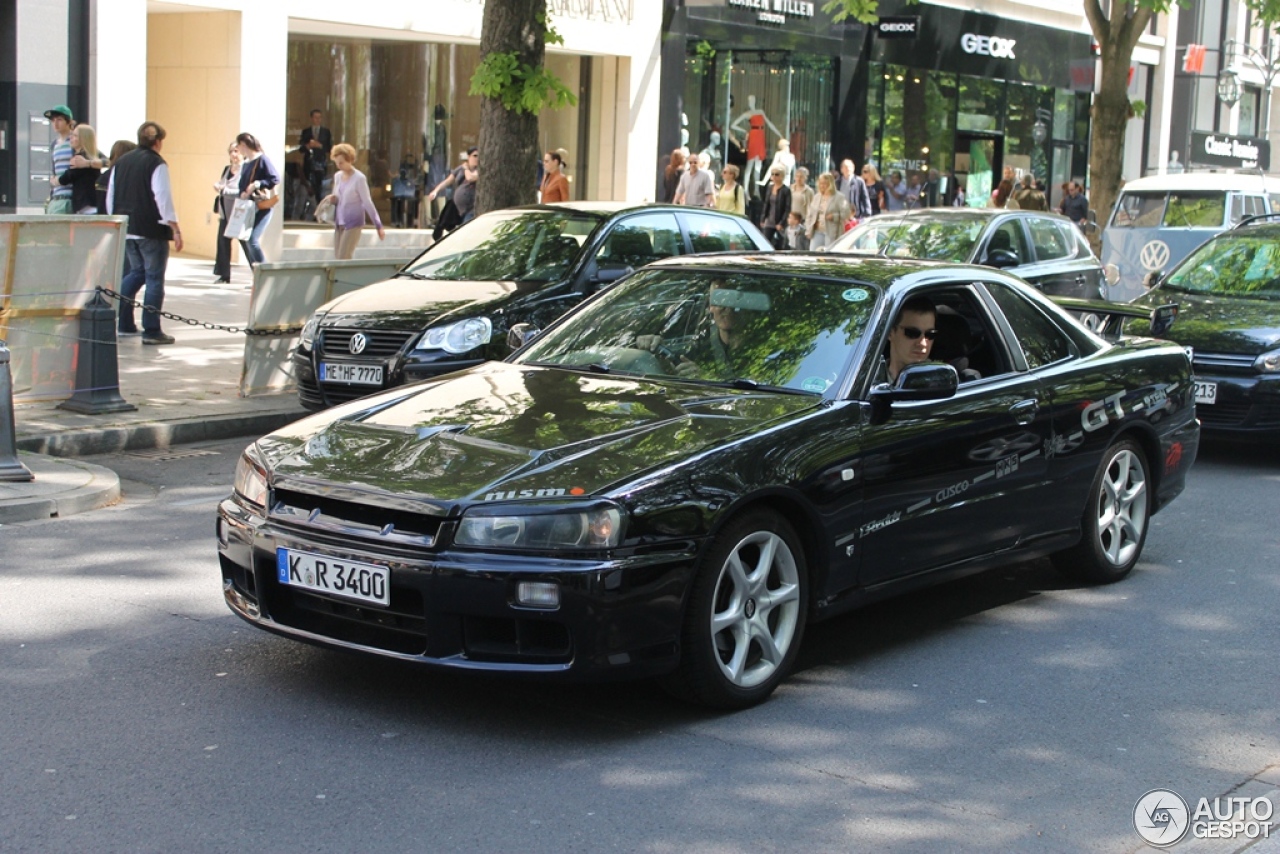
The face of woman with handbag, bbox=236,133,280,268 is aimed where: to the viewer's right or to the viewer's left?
to the viewer's left

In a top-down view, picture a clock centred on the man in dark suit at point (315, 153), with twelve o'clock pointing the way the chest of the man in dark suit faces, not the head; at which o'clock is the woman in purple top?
The woman in purple top is roughly at 12 o'clock from the man in dark suit.

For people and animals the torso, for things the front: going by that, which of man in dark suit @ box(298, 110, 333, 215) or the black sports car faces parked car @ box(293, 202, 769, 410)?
the man in dark suit

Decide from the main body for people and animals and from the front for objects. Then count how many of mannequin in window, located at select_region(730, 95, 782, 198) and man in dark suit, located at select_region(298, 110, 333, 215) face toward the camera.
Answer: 2

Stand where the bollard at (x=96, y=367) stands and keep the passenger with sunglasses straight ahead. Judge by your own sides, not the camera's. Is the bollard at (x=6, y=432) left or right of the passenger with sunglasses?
right

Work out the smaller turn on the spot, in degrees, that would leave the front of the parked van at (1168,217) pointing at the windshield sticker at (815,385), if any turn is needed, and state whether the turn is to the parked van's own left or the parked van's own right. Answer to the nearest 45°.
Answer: approximately 45° to the parked van's own left

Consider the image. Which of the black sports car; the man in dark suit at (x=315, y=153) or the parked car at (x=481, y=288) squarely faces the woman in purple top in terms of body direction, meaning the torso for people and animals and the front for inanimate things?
the man in dark suit

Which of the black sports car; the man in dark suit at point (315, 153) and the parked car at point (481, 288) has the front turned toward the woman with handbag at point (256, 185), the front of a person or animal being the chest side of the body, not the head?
the man in dark suit

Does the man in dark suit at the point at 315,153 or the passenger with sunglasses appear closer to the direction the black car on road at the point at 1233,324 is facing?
the passenger with sunglasses

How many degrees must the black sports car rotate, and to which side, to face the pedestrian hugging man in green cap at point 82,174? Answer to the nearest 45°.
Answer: approximately 90° to its right

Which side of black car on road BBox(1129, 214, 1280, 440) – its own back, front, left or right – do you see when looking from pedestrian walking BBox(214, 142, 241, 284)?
right
